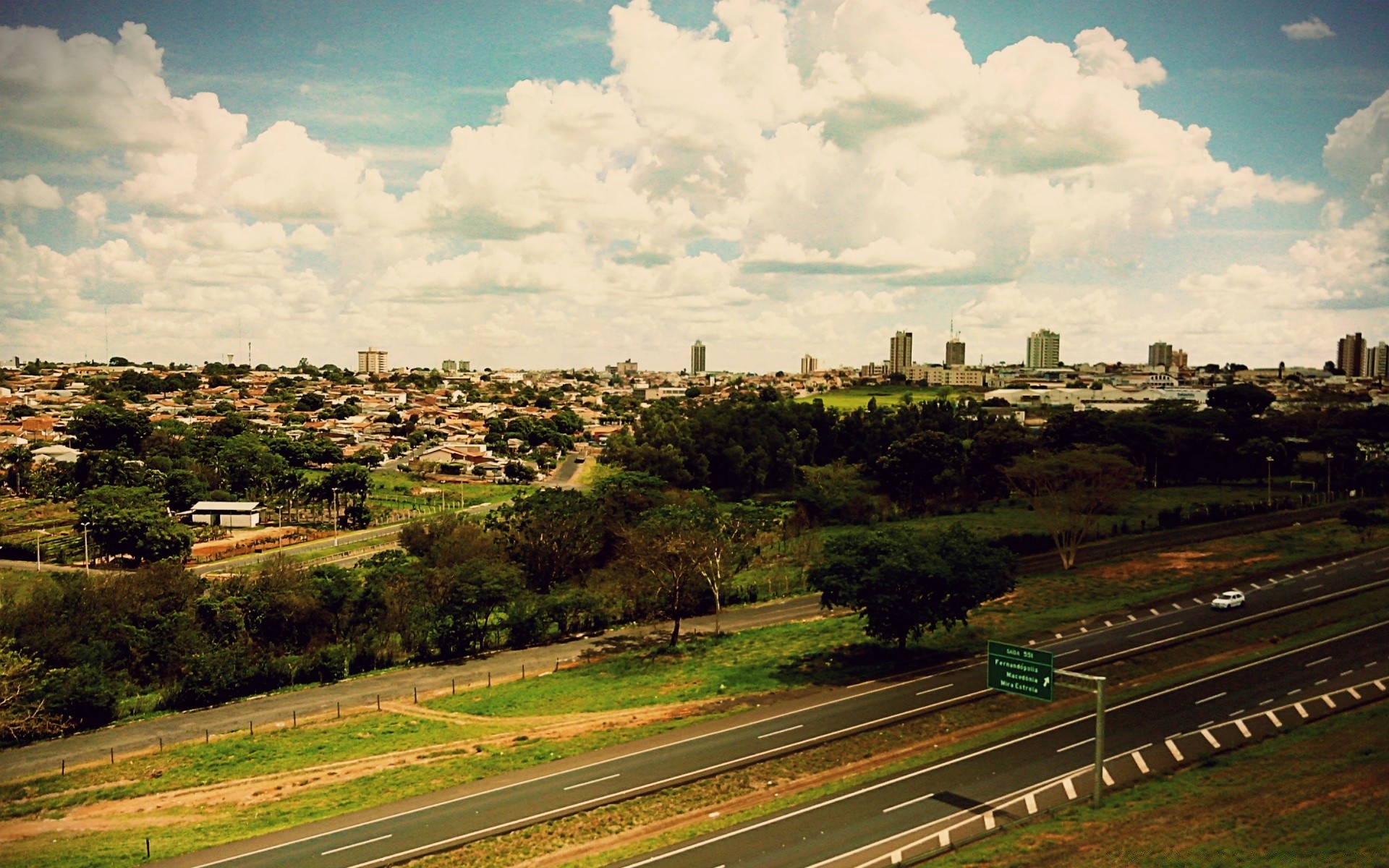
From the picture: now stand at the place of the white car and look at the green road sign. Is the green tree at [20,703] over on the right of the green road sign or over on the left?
right

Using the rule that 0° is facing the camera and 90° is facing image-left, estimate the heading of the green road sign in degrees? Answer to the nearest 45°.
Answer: approximately 45°

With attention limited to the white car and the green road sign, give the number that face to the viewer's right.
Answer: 0

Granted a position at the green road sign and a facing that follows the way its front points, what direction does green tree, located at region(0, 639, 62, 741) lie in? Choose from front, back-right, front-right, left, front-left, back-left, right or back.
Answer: front-right

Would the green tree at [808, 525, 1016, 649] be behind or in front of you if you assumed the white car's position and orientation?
in front

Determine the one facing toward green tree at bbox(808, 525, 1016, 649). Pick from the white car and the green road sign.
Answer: the white car

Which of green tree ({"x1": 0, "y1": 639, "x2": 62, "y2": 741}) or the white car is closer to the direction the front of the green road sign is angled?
the green tree

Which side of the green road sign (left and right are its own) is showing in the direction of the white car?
back

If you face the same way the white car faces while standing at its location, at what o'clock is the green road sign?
The green road sign is roughly at 11 o'clock from the white car.
